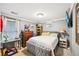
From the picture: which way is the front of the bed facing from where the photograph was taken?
facing the viewer and to the left of the viewer
